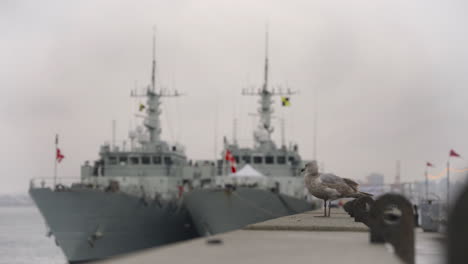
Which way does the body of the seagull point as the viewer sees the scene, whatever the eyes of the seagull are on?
to the viewer's left

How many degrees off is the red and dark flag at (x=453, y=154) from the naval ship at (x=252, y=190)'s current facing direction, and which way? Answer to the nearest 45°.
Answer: approximately 135° to its left

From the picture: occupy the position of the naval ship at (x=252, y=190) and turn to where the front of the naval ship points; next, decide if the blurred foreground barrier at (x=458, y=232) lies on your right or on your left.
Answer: on your left

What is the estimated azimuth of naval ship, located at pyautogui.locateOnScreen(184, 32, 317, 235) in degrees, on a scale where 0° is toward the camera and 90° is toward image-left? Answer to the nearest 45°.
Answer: approximately 45°

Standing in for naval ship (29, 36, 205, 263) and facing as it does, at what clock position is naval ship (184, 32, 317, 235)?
naval ship (184, 32, 317, 235) is roughly at 7 o'clock from naval ship (29, 36, 205, 263).

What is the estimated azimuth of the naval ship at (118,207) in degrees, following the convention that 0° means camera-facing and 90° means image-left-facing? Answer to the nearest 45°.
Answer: approximately 45°

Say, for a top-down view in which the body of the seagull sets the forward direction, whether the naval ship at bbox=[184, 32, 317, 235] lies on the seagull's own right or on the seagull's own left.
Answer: on the seagull's own right

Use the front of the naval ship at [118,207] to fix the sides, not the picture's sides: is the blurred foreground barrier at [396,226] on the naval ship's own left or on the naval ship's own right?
on the naval ship's own left

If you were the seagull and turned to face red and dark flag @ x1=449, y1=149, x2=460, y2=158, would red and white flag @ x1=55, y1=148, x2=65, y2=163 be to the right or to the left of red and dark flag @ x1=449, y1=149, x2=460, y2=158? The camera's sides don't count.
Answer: left

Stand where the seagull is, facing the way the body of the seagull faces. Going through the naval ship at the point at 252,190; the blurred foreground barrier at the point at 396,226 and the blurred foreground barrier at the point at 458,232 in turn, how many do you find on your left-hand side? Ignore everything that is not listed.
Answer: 2
